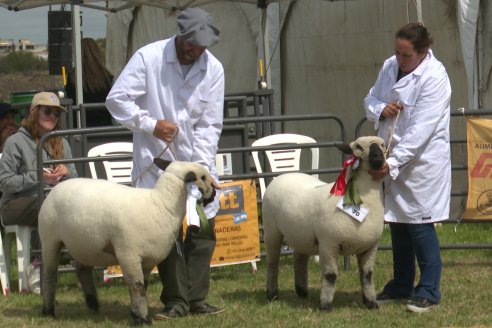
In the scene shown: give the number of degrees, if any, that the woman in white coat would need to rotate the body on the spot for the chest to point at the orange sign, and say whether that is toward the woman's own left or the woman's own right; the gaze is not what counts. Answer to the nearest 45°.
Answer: approximately 90° to the woman's own right

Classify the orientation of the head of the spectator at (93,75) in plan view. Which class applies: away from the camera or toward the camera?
away from the camera

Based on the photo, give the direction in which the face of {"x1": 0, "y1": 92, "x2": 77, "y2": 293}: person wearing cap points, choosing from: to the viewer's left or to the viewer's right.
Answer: to the viewer's right

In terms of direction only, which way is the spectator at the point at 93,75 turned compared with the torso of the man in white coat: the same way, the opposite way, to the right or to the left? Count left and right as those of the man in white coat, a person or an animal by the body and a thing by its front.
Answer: the opposite way

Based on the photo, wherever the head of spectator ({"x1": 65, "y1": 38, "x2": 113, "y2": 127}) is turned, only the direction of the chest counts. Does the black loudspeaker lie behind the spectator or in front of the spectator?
in front

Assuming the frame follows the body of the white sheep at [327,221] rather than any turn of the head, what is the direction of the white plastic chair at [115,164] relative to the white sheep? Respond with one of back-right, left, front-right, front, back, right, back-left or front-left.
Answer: back

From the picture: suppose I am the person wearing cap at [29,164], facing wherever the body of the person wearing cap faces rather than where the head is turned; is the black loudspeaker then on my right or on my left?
on my left

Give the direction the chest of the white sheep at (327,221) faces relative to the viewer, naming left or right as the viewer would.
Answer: facing the viewer and to the right of the viewer

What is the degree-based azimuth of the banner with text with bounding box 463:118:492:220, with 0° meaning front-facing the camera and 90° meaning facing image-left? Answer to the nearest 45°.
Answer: approximately 0°

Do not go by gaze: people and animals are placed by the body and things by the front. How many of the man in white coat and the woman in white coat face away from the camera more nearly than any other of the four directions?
0

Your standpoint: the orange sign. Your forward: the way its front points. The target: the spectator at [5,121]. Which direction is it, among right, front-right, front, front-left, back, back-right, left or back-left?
back-right

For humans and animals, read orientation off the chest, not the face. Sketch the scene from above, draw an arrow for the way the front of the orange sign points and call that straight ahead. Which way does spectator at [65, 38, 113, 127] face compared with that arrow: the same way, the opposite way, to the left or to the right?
the opposite way

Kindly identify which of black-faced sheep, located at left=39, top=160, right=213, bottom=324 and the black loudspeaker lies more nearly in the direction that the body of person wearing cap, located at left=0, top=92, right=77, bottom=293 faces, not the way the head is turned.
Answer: the black-faced sheep

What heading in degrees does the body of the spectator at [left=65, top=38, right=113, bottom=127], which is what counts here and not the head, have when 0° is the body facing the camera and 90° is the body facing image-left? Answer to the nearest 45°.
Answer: approximately 180°

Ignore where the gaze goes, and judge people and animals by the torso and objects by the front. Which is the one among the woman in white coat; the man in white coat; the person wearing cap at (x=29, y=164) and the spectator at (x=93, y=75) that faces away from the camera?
the spectator

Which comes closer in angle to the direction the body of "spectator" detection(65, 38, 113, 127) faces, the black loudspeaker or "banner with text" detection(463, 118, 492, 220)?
the black loudspeaker
